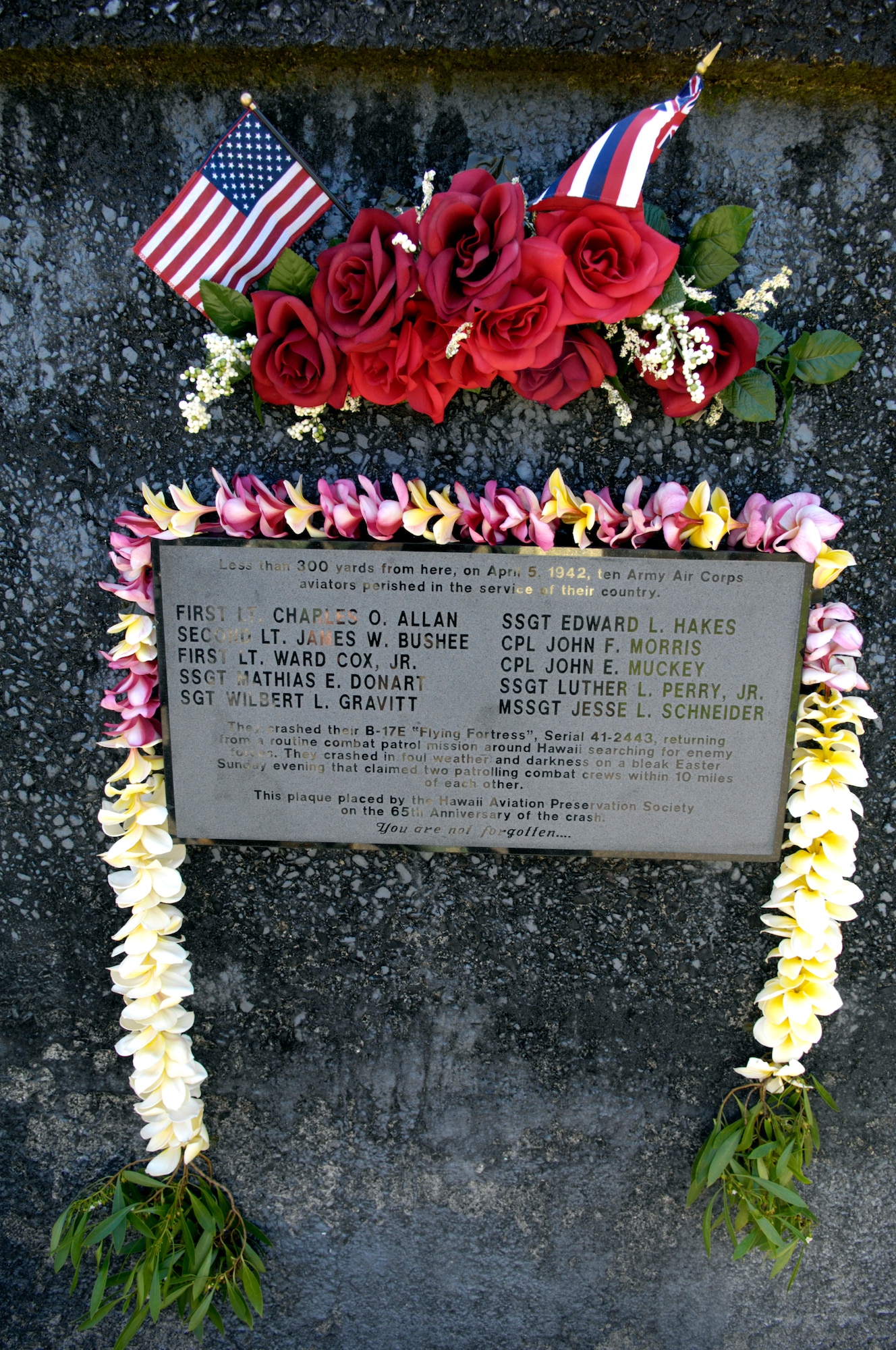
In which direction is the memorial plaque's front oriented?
toward the camera
